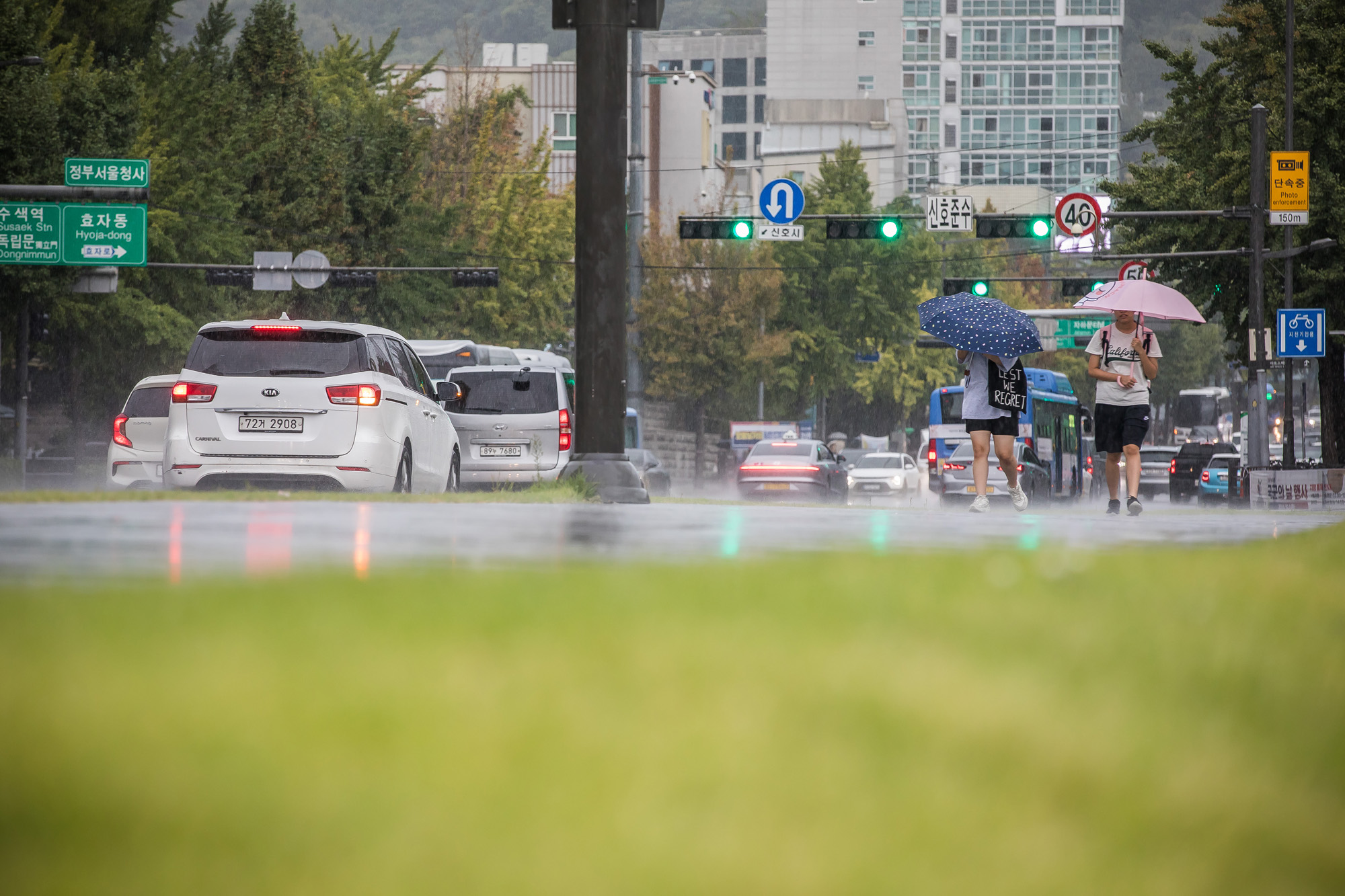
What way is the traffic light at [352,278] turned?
away from the camera

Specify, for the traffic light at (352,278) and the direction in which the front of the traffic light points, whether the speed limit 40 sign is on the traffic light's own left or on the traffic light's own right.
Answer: on the traffic light's own right

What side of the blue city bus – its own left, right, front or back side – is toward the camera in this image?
back

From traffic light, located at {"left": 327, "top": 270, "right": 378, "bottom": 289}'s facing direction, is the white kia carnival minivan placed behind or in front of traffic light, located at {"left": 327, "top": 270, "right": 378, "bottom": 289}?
behind

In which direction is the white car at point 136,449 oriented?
away from the camera

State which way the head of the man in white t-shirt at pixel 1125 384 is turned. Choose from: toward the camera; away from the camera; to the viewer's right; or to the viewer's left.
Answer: toward the camera

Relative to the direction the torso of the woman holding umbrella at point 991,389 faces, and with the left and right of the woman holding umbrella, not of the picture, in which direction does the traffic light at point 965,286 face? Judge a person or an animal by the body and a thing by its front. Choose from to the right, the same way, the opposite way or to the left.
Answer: the same way

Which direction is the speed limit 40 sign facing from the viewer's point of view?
toward the camera

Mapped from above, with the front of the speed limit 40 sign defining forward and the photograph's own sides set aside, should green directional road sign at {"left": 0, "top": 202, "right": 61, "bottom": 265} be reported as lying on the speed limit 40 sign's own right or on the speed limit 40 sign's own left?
on the speed limit 40 sign's own right

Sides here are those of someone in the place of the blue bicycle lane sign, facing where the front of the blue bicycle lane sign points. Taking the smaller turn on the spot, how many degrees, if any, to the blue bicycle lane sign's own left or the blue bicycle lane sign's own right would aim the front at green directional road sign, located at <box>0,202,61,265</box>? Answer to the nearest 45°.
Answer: approximately 90° to the blue bicycle lane sign's own right

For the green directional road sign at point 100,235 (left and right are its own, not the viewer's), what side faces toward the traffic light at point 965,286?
left

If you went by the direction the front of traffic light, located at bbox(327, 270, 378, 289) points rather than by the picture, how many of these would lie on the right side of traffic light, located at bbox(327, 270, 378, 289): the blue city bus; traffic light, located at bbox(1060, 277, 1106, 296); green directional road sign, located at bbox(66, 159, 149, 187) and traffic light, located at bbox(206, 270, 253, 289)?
2

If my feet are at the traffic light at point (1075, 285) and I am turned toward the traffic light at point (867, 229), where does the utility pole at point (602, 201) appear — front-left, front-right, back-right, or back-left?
front-left

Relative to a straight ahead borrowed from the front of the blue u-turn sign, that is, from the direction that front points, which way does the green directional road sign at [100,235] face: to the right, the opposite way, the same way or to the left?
the same way

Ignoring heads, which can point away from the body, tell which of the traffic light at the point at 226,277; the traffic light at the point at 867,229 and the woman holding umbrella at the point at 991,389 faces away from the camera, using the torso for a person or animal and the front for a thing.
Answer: the traffic light at the point at 226,277

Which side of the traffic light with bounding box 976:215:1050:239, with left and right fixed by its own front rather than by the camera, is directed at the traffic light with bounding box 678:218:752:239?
right

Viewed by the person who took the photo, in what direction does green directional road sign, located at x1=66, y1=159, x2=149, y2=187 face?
facing the viewer

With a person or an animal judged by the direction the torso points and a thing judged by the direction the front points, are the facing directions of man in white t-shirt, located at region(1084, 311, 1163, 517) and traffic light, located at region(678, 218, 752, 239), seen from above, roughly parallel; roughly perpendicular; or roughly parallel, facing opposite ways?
roughly parallel

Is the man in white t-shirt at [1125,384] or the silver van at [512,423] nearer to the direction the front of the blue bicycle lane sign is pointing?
the man in white t-shirt

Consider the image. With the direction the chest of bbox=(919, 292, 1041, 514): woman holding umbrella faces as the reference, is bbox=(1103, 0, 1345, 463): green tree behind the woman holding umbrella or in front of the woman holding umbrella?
behind
